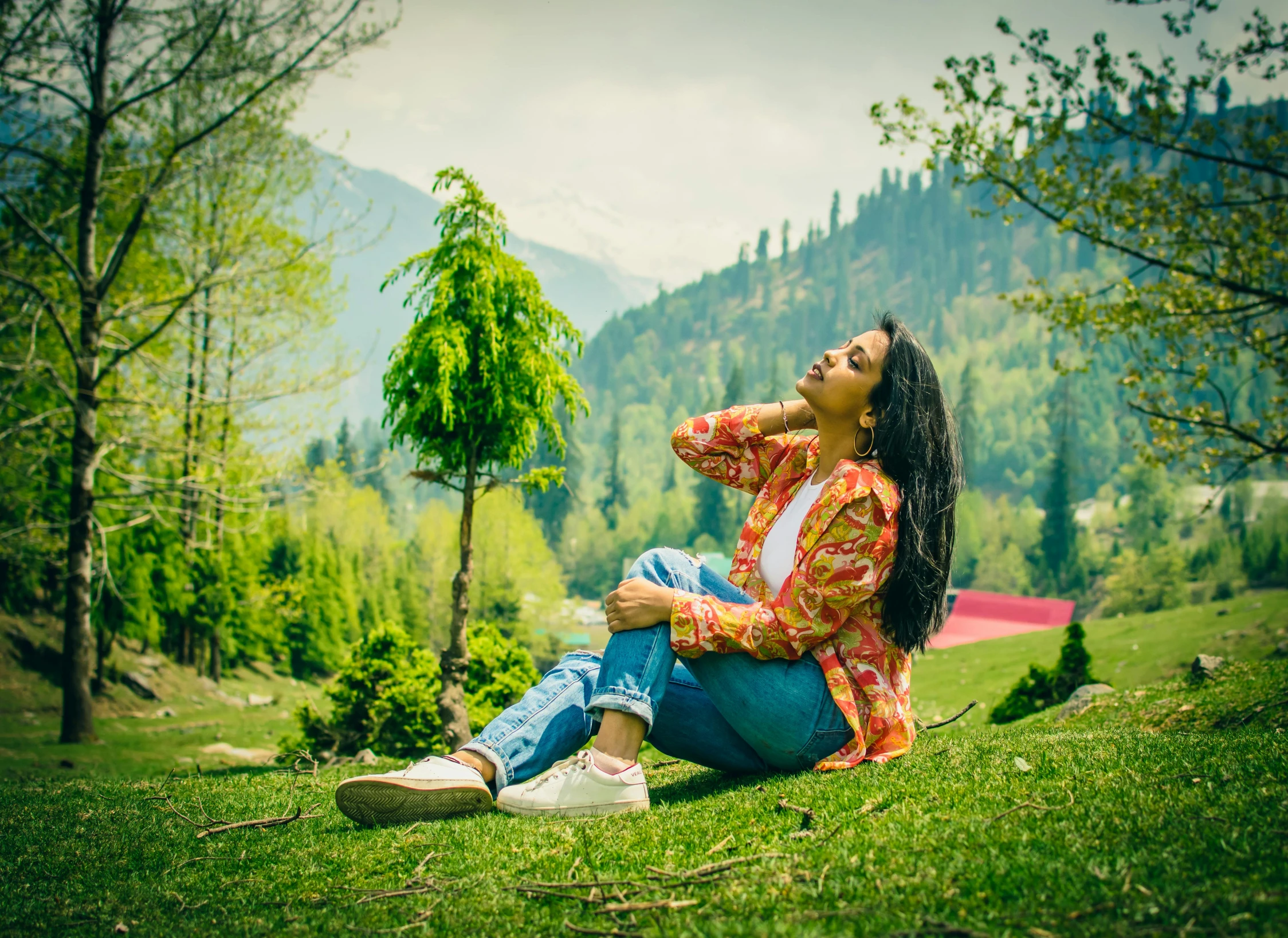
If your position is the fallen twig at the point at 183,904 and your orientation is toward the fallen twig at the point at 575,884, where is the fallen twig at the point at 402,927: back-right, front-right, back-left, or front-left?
front-right

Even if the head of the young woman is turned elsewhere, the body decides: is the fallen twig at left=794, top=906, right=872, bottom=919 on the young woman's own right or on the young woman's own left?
on the young woman's own left

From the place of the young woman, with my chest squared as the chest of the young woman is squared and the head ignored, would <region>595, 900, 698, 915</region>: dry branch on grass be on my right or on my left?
on my left

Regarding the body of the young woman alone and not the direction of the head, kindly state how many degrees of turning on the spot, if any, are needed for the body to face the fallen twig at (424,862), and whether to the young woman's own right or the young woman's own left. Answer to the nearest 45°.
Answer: approximately 45° to the young woman's own left

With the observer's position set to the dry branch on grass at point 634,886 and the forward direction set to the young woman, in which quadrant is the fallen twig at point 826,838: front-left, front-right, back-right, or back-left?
front-right

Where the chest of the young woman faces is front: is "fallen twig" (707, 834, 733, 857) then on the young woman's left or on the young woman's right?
on the young woman's left

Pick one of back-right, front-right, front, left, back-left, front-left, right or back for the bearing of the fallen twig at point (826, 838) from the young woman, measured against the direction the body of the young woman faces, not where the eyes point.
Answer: left

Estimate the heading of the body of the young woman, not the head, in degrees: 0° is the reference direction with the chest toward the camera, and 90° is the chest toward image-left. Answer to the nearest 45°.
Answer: approximately 90°

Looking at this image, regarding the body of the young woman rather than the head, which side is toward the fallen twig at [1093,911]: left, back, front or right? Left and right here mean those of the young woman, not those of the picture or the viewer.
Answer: left
